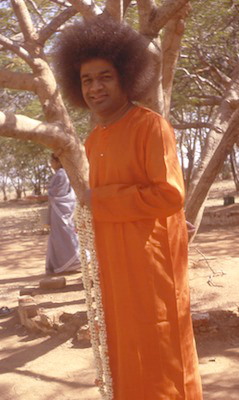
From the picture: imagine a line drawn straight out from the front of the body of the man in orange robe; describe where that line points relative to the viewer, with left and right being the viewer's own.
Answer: facing the viewer and to the left of the viewer
